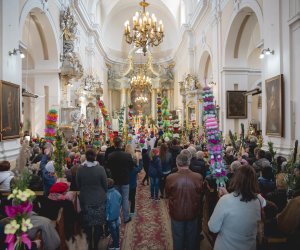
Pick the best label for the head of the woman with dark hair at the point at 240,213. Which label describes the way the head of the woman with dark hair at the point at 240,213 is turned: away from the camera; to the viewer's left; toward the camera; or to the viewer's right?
away from the camera

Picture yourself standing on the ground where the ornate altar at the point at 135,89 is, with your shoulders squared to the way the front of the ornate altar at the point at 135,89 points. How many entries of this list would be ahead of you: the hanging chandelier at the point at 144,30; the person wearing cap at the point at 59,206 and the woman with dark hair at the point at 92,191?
3

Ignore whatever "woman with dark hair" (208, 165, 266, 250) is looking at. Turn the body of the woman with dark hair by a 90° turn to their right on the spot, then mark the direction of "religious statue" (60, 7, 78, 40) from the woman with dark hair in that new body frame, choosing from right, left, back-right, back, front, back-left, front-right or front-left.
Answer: back-left

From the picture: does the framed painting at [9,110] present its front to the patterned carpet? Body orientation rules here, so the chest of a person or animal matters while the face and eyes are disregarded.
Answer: yes

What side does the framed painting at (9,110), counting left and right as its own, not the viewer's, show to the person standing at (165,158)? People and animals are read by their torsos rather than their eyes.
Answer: front

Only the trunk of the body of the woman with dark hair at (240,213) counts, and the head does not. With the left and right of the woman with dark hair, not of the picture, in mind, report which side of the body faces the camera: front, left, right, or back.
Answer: back

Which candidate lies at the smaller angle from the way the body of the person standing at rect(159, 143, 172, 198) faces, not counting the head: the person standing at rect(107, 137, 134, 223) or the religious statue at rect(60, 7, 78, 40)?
the religious statue

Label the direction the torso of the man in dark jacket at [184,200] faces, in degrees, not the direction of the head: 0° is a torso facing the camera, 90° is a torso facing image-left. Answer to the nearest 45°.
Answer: approximately 180°

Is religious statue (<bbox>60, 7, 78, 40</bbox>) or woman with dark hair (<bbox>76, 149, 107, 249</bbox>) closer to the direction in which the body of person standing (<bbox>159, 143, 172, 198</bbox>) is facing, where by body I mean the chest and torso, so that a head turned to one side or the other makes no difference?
the religious statue

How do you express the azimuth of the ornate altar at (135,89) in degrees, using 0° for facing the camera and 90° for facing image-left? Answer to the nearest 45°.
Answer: approximately 0°

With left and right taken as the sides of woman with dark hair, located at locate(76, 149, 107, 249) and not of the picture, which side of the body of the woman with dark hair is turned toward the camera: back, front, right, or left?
back

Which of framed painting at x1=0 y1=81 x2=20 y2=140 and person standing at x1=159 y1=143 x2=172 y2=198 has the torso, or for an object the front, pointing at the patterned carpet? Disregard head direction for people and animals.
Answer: the framed painting

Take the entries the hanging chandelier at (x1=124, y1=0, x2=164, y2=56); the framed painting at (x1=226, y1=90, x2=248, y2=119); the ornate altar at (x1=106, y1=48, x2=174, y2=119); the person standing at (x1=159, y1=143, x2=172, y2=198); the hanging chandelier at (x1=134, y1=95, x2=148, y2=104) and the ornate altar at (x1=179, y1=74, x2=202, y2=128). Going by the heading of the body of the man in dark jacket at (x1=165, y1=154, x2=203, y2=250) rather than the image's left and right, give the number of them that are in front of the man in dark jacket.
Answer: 6

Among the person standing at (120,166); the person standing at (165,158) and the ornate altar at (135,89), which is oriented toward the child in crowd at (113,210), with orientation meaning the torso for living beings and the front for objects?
the ornate altar

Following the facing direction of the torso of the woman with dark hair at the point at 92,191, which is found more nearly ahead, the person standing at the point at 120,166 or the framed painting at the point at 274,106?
the person standing

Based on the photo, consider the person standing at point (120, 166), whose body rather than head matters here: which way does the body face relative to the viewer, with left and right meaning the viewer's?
facing away from the viewer
